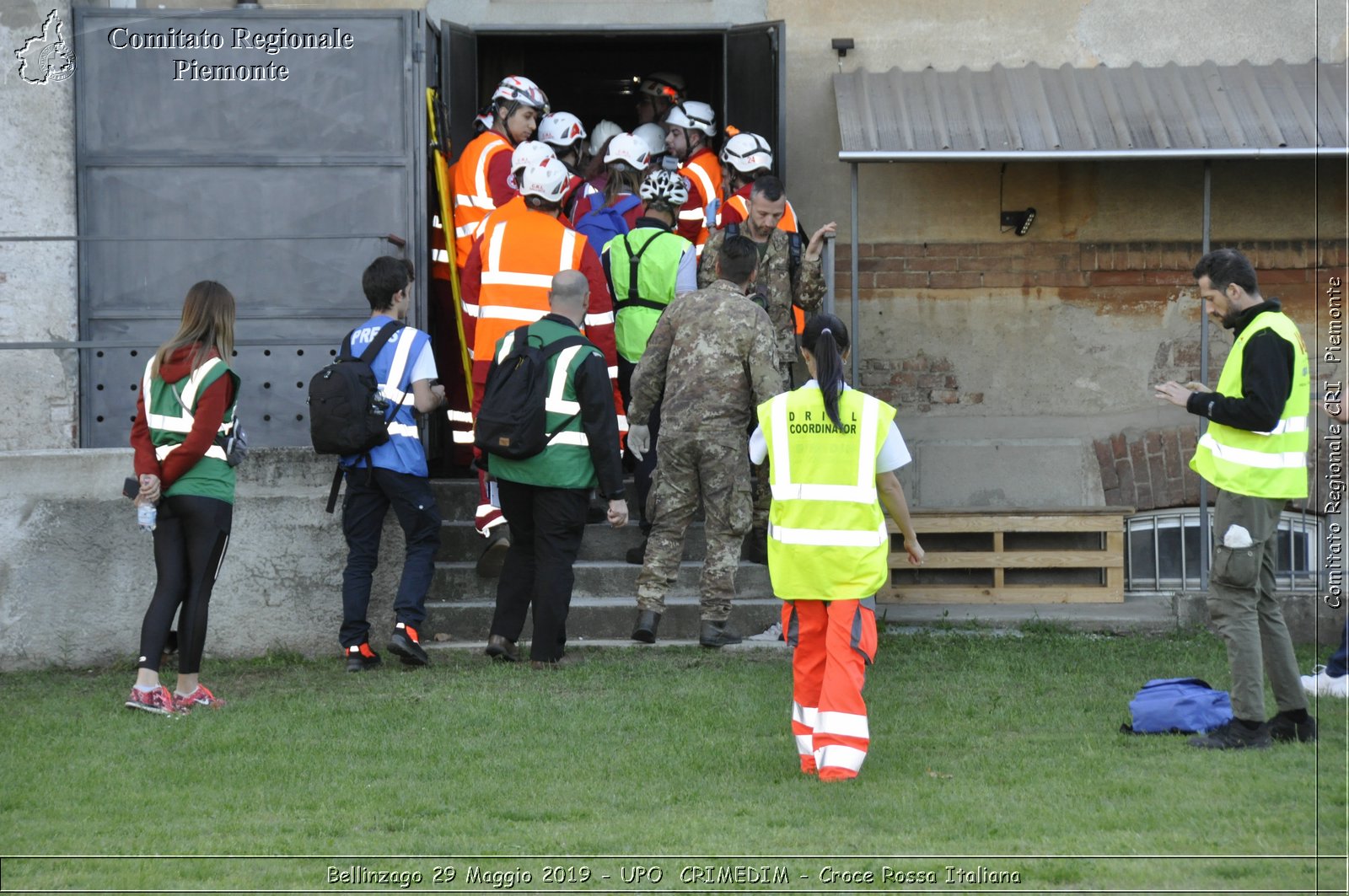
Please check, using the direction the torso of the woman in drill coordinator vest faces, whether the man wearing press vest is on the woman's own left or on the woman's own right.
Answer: on the woman's own left

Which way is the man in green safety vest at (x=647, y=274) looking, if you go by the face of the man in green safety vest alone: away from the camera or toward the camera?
away from the camera

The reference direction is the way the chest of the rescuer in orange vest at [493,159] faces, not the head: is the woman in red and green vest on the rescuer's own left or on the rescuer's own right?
on the rescuer's own right

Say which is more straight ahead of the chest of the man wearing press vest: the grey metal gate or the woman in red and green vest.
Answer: the grey metal gate

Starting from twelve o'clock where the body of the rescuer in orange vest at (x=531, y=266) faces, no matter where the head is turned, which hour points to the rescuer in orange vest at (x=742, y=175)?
the rescuer in orange vest at (x=742, y=175) is roughly at 2 o'clock from the rescuer in orange vest at (x=531, y=266).

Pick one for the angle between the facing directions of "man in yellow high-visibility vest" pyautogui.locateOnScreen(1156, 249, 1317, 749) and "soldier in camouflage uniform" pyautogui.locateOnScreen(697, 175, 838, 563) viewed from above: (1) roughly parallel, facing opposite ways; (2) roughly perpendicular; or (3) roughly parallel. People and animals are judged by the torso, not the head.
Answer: roughly perpendicular

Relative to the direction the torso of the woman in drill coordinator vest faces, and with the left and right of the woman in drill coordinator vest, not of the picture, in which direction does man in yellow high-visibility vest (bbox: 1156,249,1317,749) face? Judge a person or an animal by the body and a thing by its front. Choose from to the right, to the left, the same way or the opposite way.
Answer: to the left

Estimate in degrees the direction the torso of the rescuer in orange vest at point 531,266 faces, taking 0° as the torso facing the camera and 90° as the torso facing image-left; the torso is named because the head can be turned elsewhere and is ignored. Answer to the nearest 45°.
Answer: approximately 180°

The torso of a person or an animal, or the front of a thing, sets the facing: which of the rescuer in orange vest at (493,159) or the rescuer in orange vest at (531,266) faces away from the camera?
the rescuer in orange vest at (531,266)

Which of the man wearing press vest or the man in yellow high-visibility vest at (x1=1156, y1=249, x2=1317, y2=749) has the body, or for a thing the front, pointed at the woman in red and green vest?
the man in yellow high-visibility vest

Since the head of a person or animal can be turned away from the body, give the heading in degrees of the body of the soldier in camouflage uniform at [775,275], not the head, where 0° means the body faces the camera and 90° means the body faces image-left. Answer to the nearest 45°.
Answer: approximately 0°

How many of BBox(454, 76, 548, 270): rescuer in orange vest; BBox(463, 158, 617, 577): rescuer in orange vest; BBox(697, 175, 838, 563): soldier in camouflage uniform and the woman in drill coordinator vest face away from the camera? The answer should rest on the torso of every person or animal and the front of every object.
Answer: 2

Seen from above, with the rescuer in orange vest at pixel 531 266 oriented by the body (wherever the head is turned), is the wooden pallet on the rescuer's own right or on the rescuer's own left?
on the rescuer's own right
